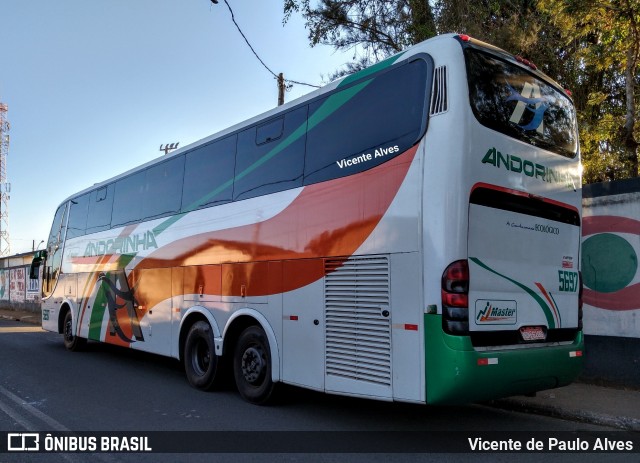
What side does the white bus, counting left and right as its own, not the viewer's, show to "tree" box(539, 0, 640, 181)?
right

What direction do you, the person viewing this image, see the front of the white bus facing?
facing away from the viewer and to the left of the viewer

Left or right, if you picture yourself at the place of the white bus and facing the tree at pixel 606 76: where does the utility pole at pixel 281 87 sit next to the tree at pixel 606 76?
left

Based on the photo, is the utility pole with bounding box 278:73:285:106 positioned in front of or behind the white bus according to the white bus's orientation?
in front
